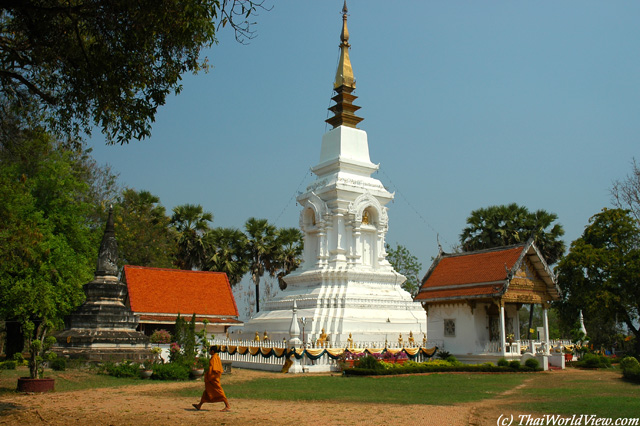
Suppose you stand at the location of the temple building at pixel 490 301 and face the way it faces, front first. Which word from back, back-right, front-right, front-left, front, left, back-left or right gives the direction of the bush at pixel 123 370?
right

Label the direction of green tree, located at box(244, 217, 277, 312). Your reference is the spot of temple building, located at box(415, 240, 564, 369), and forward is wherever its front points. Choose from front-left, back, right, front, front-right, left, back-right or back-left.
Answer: back

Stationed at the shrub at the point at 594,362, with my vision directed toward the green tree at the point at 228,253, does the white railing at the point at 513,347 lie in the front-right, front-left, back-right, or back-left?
front-left

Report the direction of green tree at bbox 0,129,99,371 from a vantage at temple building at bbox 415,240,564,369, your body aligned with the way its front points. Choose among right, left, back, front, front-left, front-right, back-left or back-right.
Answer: back-right

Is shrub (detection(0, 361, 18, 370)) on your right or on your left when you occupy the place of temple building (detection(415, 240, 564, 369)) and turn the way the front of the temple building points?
on your right

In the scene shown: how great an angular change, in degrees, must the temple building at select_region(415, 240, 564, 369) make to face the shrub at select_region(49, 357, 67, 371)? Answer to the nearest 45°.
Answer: approximately 90° to its right

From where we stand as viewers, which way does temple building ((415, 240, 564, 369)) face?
facing the viewer and to the right of the viewer

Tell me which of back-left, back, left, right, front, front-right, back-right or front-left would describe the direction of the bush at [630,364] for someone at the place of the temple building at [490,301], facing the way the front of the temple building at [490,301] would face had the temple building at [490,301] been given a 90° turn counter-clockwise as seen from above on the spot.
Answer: right

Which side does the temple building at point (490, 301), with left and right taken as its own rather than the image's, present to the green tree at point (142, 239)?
back

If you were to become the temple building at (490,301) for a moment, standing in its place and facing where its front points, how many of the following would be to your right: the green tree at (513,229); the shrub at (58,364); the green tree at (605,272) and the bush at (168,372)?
2

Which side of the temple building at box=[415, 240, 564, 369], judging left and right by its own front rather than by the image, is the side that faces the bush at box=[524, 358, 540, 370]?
front

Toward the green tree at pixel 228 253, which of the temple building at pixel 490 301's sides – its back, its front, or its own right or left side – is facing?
back

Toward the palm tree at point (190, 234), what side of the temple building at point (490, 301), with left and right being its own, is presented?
back

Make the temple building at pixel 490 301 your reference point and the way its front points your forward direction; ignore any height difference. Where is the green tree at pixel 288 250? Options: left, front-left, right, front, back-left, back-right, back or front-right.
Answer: back

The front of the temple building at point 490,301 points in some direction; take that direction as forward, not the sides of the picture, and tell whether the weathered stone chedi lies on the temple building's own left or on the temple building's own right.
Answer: on the temple building's own right

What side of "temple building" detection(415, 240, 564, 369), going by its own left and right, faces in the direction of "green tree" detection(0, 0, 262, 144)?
right
